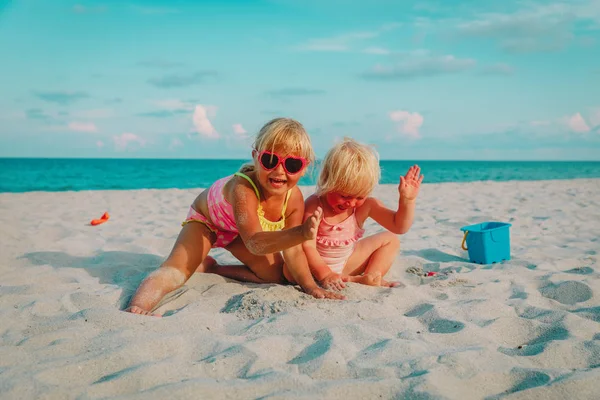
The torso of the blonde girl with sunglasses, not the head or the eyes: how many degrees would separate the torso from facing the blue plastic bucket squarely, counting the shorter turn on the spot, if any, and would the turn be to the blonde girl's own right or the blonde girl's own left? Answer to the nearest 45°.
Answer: approximately 45° to the blonde girl's own left

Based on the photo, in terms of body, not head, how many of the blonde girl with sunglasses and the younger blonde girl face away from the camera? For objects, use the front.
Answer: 0

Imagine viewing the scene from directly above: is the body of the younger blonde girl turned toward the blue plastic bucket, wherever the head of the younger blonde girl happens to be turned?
no

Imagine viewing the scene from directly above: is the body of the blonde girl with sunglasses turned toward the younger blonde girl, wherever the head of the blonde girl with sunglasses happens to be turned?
no

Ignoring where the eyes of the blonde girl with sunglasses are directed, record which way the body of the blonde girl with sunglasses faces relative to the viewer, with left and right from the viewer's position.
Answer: facing the viewer and to the right of the viewer

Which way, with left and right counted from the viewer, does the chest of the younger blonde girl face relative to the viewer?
facing the viewer

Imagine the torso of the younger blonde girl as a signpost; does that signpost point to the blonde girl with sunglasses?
no
